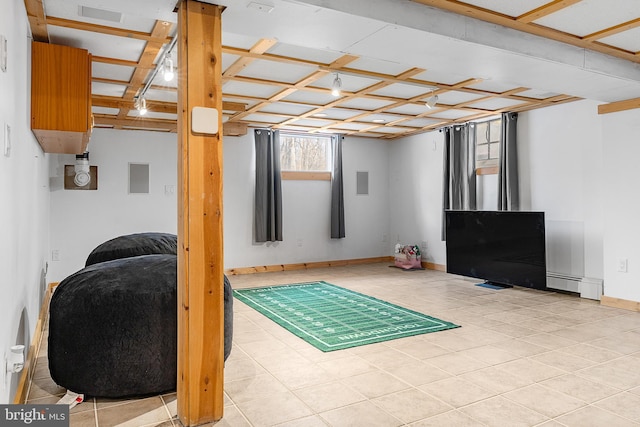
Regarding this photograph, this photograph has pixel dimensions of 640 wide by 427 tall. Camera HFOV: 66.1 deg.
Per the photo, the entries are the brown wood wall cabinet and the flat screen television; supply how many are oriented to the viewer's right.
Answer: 1

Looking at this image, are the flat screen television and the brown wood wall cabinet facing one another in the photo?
yes

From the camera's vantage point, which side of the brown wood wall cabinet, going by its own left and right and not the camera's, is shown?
right

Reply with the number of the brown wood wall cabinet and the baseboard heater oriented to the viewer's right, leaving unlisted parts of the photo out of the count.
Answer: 1

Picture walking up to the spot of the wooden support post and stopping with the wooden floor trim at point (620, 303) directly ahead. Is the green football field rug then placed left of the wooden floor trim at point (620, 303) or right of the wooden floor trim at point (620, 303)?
left

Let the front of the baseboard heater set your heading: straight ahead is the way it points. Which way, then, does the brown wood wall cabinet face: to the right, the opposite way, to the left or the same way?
the opposite way

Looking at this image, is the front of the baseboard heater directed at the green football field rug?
yes

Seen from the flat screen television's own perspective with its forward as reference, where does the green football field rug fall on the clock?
The green football field rug is roughly at 12 o'clock from the flat screen television.

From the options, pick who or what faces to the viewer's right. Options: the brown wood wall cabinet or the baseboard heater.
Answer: the brown wood wall cabinet
